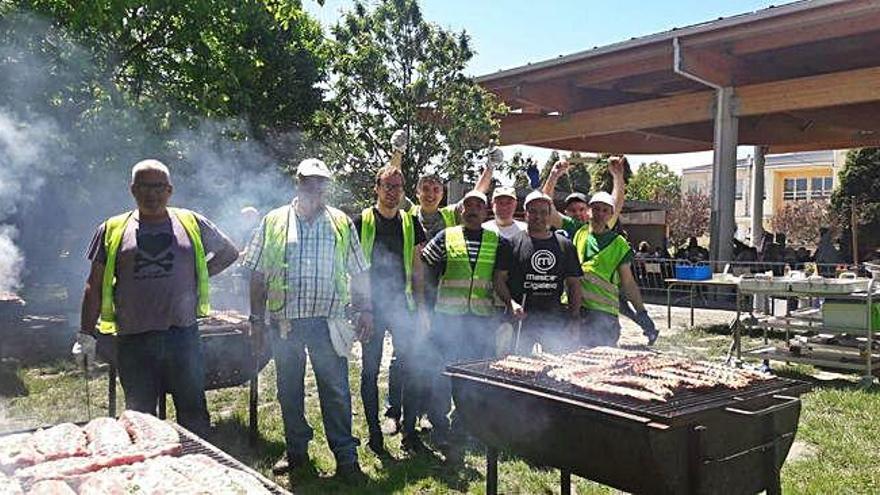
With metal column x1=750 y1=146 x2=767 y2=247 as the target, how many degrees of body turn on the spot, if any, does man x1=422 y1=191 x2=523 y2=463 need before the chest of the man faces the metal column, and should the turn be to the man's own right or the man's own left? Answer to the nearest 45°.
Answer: approximately 135° to the man's own left

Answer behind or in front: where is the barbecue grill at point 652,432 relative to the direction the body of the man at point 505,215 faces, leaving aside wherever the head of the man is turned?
in front

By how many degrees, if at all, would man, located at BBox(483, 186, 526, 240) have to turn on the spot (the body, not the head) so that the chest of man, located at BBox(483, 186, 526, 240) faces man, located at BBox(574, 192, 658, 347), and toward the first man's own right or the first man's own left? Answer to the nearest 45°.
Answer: approximately 90° to the first man's own left

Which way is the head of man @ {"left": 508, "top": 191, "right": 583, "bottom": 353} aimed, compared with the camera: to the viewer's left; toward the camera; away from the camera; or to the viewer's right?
toward the camera

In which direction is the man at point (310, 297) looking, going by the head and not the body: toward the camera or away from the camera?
toward the camera

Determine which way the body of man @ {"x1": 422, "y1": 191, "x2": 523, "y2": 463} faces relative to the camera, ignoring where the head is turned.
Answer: toward the camera

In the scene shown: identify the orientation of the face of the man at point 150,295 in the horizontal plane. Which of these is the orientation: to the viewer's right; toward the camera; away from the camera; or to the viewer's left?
toward the camera

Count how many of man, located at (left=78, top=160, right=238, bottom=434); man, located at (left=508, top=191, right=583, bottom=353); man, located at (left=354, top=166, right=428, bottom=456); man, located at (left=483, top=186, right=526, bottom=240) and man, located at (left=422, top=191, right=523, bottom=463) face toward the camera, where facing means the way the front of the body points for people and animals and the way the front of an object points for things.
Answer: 5

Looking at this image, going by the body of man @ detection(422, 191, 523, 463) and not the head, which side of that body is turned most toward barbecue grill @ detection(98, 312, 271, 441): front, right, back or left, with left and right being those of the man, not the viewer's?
right

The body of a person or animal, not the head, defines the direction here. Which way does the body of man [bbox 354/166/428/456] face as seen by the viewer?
toward the camera

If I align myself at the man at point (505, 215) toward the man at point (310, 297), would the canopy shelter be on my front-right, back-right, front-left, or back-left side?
back-right

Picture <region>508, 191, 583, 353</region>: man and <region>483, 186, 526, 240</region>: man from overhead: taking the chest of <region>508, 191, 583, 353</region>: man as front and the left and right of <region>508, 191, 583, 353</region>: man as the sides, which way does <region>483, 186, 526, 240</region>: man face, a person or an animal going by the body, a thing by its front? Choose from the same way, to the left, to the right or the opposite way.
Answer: the same way

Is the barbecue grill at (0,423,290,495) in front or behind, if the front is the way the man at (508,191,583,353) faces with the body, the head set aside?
in front

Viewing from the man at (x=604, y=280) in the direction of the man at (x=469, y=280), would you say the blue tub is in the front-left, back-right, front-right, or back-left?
back-right

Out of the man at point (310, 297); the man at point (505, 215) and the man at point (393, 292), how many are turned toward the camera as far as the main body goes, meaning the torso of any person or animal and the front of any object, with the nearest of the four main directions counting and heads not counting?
3

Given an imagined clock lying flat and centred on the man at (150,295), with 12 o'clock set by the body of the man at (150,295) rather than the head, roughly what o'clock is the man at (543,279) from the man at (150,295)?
the man at (543,279) is roughly at 9 o'clock from the man at (150,295).

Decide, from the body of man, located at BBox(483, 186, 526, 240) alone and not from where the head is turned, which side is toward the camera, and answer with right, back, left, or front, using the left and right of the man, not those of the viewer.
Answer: front

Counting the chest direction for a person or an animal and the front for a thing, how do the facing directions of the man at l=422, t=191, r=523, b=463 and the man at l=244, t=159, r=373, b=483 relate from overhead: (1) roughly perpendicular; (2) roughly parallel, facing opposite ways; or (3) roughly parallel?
roughly parallel
